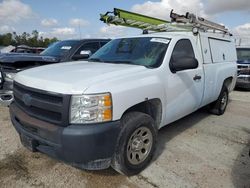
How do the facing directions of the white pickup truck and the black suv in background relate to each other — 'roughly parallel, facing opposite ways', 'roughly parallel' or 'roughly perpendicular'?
roughly parallel

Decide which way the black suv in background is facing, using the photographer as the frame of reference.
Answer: facing the viewer and to the left of the viewer

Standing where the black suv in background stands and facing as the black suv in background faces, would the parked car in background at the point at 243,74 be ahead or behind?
behind

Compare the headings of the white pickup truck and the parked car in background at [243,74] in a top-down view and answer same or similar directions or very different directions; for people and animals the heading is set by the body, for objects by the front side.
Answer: same or similar directions

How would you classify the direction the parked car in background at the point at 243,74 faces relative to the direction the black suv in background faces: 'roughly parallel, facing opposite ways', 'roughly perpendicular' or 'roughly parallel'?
roughly parallel

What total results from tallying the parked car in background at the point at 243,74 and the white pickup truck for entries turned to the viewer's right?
0

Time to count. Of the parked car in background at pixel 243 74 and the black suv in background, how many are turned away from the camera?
0

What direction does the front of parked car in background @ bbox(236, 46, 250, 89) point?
toward the camera

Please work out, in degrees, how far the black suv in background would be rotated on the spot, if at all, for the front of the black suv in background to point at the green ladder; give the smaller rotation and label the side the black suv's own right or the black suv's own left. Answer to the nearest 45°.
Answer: approximately 135° to the black suv's own left

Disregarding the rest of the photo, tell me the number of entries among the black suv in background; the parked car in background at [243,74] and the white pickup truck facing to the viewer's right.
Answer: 0

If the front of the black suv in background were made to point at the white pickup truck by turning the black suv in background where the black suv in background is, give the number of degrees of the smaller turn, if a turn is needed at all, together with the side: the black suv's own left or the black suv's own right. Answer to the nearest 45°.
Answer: approximately 45° to the black suv's own left
